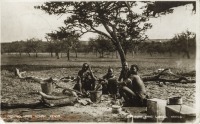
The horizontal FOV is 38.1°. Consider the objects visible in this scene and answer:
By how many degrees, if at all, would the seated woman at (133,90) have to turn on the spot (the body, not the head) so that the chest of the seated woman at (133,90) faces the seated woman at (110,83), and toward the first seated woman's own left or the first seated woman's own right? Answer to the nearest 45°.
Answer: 0° — they already face them

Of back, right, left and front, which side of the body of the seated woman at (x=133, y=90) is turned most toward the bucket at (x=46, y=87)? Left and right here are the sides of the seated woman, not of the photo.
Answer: front

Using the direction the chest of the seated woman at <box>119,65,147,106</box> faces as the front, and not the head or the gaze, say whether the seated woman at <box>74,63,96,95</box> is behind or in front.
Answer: in front

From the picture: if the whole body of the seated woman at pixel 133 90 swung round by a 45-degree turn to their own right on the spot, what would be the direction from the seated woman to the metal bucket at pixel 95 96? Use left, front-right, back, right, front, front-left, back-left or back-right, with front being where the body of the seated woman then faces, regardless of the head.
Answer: front-left

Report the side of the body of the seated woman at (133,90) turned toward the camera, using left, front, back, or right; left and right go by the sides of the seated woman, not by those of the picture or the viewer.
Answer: left

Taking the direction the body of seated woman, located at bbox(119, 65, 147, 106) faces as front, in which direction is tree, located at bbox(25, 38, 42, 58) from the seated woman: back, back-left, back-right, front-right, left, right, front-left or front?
front

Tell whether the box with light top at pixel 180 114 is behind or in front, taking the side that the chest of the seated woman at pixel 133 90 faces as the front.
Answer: behind
